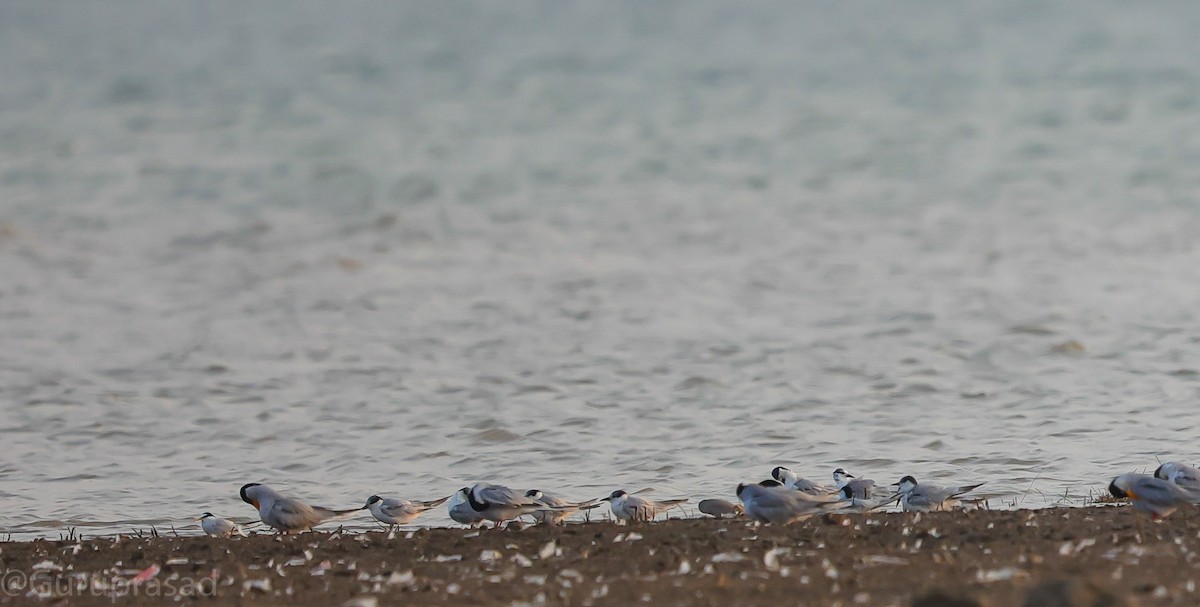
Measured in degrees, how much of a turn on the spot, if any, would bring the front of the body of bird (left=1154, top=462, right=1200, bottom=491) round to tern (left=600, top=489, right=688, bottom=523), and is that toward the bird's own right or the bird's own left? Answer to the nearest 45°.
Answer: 0° — it already faces it

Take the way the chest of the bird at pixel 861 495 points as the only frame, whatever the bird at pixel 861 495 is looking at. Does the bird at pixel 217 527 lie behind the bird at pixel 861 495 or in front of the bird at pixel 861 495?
in front

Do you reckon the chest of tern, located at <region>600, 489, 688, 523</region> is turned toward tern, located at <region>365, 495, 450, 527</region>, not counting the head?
yes

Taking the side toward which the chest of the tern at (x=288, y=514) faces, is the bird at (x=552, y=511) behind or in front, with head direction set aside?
behind

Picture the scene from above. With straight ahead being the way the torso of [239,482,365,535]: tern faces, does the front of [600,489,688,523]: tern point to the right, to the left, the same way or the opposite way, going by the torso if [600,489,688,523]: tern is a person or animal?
the same way

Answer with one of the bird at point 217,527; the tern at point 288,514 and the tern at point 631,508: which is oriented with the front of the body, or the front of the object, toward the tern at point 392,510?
the tern at point 631,508

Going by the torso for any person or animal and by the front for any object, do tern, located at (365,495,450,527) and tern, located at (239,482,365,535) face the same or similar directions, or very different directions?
same or similar directions

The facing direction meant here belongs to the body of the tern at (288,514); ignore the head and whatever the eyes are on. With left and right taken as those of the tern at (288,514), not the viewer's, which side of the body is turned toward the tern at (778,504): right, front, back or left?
back

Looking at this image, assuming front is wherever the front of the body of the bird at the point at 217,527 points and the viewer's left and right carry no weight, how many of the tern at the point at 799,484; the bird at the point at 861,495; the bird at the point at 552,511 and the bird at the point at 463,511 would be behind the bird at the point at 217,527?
4

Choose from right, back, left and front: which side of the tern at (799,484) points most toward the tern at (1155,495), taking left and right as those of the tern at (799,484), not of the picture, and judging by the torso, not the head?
back

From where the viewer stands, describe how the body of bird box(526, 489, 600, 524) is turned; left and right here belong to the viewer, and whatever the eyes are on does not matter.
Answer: facing to the left of the viewer

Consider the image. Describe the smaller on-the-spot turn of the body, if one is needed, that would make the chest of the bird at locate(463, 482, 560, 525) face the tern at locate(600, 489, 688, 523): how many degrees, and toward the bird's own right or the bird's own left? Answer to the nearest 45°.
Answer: approximately 180°

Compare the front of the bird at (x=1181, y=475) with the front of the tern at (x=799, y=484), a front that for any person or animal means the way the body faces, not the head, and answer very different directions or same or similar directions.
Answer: same or similar directions

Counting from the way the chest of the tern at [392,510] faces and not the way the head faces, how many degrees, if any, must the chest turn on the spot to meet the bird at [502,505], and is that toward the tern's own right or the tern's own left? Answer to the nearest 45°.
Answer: approximately 135° to the tern's own left

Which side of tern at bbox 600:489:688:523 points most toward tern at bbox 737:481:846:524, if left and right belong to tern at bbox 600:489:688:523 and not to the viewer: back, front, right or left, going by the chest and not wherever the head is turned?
back

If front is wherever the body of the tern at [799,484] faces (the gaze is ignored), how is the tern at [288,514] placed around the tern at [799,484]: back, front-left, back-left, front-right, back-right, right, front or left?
front

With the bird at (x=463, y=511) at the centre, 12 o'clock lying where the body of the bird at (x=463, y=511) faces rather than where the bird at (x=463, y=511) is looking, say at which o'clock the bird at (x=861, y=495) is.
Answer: the bird at (x=861, y=495) is roughly at 6 o'clock from the bird at (x=463, y=511).

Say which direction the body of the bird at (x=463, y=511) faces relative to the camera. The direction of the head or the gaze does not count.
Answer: to the viewer's left

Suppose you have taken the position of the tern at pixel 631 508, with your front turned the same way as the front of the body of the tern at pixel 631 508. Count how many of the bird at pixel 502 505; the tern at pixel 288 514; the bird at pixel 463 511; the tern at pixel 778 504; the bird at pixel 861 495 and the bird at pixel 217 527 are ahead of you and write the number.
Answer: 4

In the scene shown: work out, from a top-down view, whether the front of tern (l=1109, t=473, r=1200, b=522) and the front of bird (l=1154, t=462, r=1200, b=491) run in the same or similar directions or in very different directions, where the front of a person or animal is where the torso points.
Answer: same or similar directions

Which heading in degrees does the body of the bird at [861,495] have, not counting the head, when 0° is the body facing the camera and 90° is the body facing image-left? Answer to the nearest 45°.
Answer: approximately 90°

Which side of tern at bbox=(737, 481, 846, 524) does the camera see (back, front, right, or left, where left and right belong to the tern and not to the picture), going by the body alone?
left
